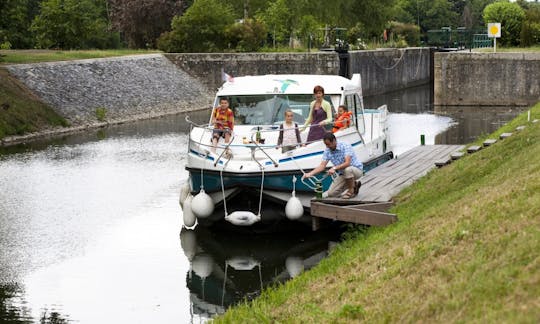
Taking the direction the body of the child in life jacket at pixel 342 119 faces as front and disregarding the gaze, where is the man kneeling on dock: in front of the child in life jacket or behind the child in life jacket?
in front

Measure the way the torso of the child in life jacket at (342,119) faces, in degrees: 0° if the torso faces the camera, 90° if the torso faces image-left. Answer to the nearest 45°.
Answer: approximately 45°

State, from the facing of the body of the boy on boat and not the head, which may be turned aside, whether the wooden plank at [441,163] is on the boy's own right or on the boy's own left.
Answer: on the boy's own left

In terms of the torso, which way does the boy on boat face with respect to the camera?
toward the camera

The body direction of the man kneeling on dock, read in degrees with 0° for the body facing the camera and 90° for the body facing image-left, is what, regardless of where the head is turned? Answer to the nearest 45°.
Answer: approximately 45°

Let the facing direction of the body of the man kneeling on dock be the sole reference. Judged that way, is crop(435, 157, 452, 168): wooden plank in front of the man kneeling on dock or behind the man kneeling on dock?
behind

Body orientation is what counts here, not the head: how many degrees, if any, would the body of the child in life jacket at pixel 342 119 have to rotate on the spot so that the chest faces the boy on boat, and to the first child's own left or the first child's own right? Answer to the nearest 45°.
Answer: approximately 45° to the first child's own right
